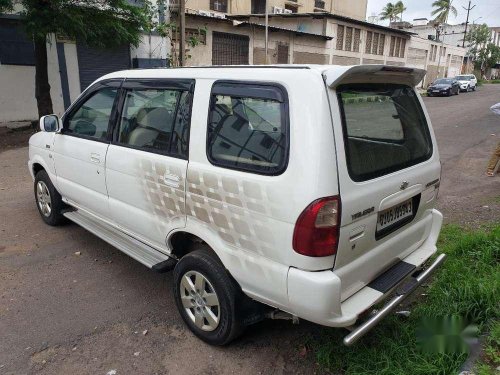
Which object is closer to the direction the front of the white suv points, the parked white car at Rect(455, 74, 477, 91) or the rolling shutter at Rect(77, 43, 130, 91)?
the rolling shutter

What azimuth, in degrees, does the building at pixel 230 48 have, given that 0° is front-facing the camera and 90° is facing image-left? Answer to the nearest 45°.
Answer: approximately 315°

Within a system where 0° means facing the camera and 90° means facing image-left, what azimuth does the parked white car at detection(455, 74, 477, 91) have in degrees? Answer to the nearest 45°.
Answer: approximately 45°

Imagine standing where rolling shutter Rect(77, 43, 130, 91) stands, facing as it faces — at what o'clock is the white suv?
The white suv is roughly at 12 o'clock from the rolling shutter.

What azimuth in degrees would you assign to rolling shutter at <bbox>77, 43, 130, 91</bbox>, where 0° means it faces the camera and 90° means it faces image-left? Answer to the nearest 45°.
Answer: approximately 0°

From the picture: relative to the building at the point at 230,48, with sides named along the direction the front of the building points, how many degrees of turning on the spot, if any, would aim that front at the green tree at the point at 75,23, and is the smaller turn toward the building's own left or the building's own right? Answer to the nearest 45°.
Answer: approximately 45° to the building's own right

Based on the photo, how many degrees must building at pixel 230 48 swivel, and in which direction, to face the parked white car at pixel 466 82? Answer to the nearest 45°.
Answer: approximately 90° to its left

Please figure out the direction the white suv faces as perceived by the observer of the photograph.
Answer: facing away from the viewer and to the left of the viewer

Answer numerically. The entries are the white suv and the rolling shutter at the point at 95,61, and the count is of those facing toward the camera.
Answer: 1

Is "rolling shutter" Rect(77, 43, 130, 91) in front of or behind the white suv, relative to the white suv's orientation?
in front
